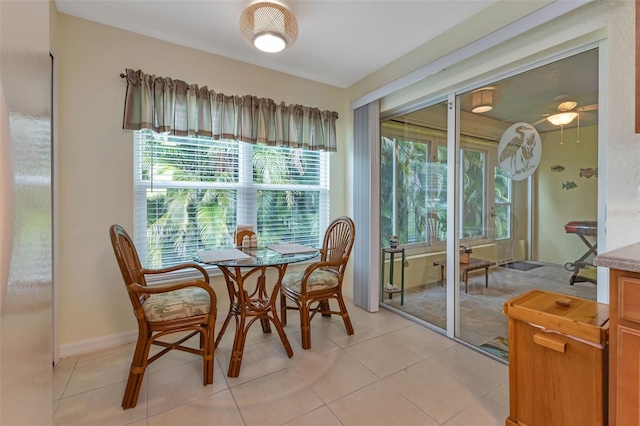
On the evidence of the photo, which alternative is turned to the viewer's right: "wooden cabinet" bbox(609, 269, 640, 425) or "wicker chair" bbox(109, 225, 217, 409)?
the wicker chair

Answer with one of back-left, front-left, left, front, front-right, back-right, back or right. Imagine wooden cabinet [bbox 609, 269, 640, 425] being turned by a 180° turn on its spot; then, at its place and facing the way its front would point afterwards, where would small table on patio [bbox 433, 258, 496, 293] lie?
left

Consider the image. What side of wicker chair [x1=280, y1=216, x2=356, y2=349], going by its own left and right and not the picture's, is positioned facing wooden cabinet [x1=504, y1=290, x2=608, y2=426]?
left

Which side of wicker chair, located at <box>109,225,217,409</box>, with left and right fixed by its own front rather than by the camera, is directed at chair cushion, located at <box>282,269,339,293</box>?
front

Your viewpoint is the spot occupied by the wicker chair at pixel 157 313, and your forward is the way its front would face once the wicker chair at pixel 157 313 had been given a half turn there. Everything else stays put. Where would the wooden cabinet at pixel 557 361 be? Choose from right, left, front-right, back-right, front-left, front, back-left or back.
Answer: back-left

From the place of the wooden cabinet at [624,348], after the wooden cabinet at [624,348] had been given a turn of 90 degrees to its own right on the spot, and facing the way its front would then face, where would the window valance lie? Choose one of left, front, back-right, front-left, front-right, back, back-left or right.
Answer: front-left

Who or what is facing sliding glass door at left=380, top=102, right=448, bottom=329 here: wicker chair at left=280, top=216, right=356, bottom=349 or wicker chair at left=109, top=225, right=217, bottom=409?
wicker chair at left=109, top=225, right=217, bottom=409

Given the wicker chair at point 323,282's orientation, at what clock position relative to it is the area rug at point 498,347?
The area rug is roughly at 8 o'clock from the wicker chair.

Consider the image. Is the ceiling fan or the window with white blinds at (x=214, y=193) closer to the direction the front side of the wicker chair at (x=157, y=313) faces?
the ceiling fan

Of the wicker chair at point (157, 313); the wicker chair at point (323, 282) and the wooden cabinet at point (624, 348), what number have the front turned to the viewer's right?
1

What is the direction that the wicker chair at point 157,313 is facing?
to the viewer's right

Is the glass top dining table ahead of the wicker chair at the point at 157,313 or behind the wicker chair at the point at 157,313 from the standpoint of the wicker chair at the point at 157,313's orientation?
ahead

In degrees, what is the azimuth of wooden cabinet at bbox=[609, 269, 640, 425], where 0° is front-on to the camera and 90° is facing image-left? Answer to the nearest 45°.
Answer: approximately 45°

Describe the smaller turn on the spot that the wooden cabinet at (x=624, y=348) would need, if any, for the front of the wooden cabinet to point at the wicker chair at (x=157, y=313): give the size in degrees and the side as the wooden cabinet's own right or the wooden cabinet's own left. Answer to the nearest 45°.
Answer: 0° — it already faces it
